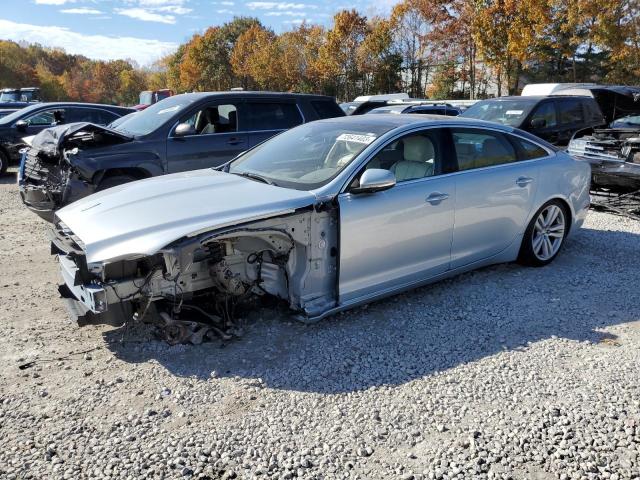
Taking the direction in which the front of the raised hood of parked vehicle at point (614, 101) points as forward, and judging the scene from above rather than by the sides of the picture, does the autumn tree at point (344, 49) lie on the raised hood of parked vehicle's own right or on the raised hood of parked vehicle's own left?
on the raised hood of parked vehicle's own right

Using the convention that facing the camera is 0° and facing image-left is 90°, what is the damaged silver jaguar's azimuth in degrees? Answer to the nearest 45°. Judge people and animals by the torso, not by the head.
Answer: approximately 45°

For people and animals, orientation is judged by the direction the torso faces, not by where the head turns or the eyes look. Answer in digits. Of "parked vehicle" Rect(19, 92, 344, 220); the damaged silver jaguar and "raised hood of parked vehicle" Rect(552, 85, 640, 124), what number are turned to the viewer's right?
0

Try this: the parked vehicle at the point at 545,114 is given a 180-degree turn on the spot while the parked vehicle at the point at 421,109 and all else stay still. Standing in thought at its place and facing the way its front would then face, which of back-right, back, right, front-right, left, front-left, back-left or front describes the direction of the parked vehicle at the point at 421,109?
left

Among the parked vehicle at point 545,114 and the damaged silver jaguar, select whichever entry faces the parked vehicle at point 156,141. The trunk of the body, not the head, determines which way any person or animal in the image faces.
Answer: the parked vehicle at point 545,114

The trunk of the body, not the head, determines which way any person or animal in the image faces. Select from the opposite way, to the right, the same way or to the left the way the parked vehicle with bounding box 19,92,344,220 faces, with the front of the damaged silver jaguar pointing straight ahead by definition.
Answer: the same way

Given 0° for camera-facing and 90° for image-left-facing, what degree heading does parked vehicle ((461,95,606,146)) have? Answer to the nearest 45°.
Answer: approximately 45°

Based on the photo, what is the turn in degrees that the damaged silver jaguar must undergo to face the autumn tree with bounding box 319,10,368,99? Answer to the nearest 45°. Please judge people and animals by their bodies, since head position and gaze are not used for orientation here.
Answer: approximately 135° to its right

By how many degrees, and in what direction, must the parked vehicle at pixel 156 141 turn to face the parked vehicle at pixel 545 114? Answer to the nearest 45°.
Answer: approximately 135° to its left

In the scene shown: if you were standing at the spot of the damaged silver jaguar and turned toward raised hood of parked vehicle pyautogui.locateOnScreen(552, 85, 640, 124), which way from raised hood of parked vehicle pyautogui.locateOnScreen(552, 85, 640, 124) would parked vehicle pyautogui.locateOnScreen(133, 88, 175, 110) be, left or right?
left

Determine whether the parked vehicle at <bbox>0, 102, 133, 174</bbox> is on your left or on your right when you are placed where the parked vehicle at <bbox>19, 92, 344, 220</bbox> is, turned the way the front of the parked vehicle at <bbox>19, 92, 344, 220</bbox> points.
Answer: on your right

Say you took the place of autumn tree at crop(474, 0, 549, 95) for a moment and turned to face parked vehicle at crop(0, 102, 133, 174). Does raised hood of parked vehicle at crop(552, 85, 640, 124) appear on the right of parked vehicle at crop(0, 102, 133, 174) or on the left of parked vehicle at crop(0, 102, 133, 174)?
left

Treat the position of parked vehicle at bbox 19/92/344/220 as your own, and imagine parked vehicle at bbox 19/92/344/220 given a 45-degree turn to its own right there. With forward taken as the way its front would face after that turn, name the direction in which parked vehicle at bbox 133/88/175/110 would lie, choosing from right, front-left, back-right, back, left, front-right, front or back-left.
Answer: right

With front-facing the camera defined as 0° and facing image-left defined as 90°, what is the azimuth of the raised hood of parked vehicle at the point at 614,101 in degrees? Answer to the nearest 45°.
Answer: approximately 45°

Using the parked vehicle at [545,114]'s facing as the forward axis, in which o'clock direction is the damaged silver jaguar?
The damaged silver jaguar is roughly at 11 o'clock from the parked vehicle.

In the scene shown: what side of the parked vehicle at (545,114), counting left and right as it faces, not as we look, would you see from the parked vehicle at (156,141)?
front

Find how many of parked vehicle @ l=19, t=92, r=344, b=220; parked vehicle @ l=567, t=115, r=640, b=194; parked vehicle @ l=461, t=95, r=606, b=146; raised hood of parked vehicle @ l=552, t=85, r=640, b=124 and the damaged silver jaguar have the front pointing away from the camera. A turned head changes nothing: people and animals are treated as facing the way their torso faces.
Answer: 0

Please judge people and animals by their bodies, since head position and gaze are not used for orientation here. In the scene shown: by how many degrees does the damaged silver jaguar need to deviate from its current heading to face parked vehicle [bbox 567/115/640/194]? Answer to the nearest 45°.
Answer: approximately 180°
